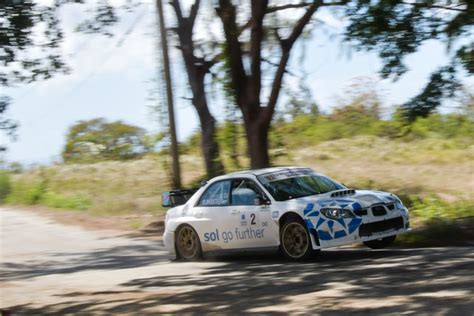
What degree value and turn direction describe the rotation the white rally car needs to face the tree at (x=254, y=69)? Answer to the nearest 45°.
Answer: approximately 135° to its left

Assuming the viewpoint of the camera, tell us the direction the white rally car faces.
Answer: facing the viewer and to the right of the viewer

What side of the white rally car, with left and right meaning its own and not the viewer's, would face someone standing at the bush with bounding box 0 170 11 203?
back

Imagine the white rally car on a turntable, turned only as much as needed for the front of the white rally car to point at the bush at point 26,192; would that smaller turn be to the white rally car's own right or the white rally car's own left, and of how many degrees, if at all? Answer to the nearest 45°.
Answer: approximately 180°

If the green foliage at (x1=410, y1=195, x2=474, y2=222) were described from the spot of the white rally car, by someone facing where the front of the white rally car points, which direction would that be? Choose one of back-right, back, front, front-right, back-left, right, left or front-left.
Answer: left

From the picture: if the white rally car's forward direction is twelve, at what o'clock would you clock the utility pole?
The utility pole is roughly at 7 o'clock from the white rally car.
